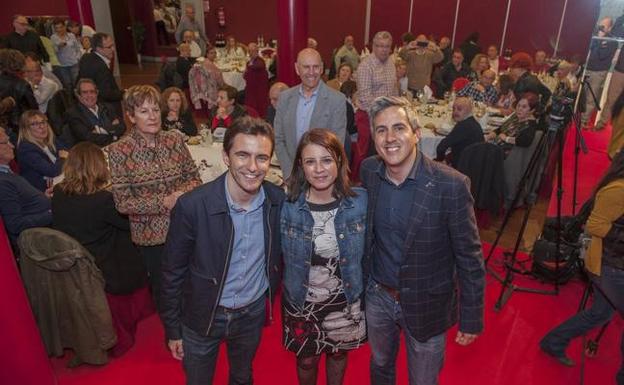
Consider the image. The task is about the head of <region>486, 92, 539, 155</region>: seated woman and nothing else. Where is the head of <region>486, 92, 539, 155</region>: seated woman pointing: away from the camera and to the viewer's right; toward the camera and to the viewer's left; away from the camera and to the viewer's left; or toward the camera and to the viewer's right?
toward the camera and to the viewer's left

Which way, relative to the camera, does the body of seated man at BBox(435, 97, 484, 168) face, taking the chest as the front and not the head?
to the viewer's left

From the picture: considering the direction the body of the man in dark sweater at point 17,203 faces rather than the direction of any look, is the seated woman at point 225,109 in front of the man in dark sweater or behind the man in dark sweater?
in front

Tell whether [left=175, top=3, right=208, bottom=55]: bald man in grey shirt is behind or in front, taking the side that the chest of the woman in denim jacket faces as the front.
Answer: behind

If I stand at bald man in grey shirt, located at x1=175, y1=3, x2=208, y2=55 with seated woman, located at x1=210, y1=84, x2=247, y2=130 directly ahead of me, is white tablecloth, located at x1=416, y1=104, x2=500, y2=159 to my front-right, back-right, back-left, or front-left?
front-left

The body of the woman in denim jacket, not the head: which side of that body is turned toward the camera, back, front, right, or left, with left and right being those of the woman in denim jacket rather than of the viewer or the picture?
front

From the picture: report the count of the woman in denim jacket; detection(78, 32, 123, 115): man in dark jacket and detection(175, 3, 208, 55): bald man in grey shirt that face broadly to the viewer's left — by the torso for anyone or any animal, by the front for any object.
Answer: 0

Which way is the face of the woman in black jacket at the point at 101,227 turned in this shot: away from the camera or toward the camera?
away from the camera

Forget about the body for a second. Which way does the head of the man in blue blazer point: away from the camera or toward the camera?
toward the camera

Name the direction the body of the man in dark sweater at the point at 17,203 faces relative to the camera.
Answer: to the viewer's right

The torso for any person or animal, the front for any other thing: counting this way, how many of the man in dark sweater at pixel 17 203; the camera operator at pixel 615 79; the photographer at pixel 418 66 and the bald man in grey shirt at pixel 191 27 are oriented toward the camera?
2

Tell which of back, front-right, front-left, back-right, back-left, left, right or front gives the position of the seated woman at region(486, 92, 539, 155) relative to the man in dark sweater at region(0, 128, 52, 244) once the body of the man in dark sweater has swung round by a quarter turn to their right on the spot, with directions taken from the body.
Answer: left

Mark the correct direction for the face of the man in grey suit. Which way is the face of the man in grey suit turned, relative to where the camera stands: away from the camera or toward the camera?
toward the camera
